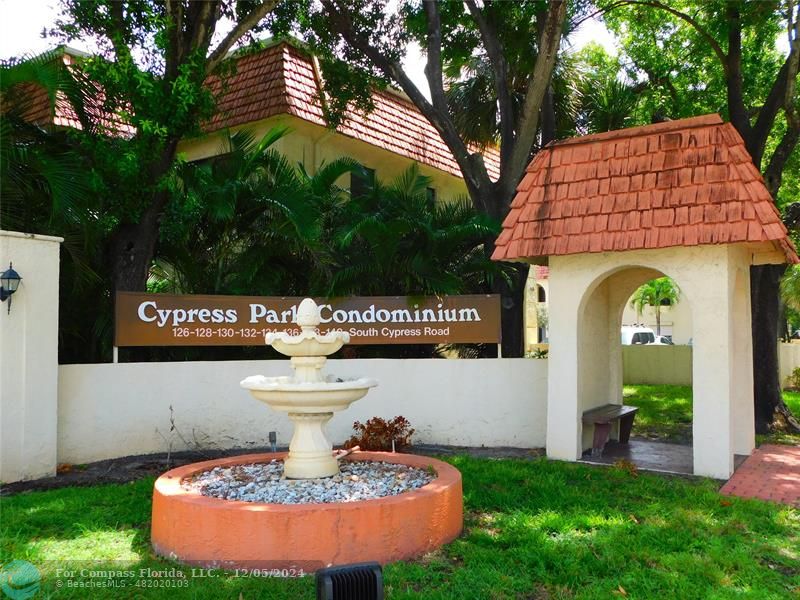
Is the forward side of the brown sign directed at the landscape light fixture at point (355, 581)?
yes

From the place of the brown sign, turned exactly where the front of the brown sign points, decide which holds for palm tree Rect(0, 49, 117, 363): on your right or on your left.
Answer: on your right

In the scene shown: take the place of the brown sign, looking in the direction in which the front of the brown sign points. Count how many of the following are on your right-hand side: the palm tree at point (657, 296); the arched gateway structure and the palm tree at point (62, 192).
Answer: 1

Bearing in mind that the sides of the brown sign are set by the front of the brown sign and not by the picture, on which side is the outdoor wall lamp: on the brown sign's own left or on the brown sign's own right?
on the brown sign's own right

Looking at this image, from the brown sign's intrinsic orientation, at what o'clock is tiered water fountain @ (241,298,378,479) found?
The tiered water fountain is roughly at 12 o'clock from the brown sign.

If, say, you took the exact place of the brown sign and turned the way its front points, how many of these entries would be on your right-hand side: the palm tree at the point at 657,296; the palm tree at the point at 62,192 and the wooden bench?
1

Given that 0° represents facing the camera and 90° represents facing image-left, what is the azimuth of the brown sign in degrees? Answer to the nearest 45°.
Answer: approximately 0°

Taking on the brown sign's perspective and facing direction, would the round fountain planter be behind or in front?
in front
